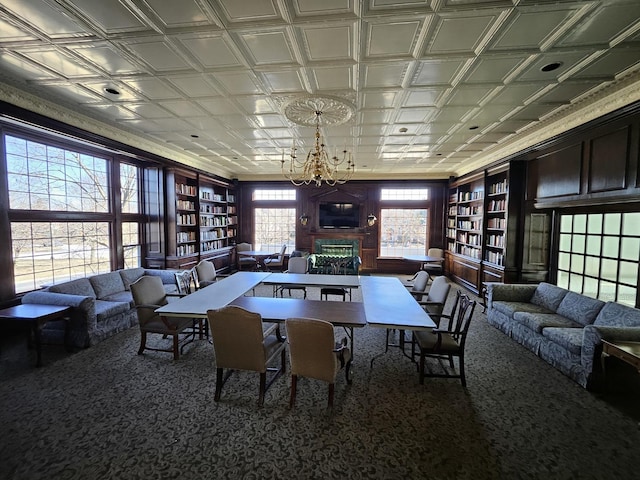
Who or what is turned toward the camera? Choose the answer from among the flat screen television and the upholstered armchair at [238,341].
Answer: the flat screen television

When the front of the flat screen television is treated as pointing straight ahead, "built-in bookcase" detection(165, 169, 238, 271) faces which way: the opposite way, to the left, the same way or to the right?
to the left

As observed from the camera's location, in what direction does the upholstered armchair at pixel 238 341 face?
facing away from the viewer and to the right of the viewer

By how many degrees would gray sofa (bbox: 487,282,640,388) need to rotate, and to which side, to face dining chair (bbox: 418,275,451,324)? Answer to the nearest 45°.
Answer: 0° — it already faces it

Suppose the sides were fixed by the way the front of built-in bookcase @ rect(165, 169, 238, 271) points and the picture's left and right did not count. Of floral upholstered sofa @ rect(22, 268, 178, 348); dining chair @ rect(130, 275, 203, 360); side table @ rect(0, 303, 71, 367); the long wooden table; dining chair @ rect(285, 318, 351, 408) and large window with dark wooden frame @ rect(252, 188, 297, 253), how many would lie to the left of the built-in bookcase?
1

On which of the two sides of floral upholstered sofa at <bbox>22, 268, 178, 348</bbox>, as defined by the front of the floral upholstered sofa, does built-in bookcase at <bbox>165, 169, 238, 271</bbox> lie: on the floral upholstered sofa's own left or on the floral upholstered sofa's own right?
on the floral upholstered sofa's own left

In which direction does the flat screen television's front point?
toward the camera

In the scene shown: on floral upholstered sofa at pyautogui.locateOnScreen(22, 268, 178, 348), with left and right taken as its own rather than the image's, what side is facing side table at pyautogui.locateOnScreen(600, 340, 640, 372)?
front

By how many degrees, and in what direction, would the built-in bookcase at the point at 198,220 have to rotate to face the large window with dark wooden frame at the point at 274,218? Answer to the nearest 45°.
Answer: approximately 90° to its left

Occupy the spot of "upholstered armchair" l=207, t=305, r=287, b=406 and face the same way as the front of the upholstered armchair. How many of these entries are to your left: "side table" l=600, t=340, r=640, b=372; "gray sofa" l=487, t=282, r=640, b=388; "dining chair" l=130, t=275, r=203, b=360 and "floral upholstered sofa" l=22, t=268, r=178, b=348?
2

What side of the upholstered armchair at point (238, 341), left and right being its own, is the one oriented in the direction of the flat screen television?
front

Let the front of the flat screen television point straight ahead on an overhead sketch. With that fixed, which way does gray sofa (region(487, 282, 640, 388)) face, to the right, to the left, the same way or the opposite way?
to the right

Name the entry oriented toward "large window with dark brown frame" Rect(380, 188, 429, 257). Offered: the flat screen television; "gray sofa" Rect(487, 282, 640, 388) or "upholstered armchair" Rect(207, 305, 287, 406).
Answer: the upholstered armchair

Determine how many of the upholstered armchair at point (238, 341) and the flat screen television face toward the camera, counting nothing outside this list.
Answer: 1

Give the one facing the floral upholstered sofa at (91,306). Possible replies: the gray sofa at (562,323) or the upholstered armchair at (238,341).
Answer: the gray sofa

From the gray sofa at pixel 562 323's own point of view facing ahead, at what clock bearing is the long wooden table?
The long wooden table is roughly at 12 o'clock from the gray sofa.

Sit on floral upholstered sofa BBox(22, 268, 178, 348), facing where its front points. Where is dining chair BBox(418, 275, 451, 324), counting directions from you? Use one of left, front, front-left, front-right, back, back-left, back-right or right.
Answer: front

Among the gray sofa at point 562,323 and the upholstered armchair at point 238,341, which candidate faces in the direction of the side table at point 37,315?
the gray sofa

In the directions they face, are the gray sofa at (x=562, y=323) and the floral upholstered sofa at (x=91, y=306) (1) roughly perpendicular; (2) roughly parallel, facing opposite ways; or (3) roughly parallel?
roughly parallel, facing opposite ways

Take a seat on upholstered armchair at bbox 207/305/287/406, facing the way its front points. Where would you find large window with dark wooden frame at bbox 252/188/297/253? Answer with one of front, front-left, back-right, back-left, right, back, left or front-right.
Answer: front-left

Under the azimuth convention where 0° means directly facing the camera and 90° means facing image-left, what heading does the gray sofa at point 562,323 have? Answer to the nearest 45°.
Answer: approximately 45°

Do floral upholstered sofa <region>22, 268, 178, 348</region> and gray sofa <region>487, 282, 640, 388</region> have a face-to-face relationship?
yes

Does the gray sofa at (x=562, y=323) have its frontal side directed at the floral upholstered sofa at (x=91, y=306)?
yes

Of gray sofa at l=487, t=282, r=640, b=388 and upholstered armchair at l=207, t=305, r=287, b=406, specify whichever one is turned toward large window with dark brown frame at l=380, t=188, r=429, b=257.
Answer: the upholstered armchair
